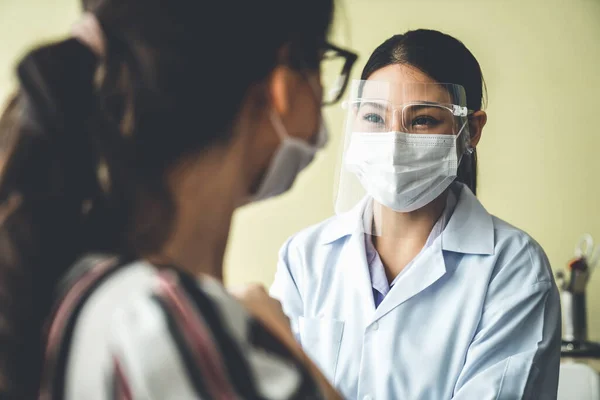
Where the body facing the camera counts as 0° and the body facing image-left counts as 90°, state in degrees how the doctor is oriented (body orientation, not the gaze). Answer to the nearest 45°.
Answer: approximately 45°

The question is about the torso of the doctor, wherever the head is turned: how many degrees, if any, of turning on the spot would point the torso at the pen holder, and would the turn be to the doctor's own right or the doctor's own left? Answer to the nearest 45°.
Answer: approximately 180°

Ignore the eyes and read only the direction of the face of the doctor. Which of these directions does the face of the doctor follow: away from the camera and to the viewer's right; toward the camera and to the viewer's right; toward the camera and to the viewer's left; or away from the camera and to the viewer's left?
toward the camera and to the viewer's left
